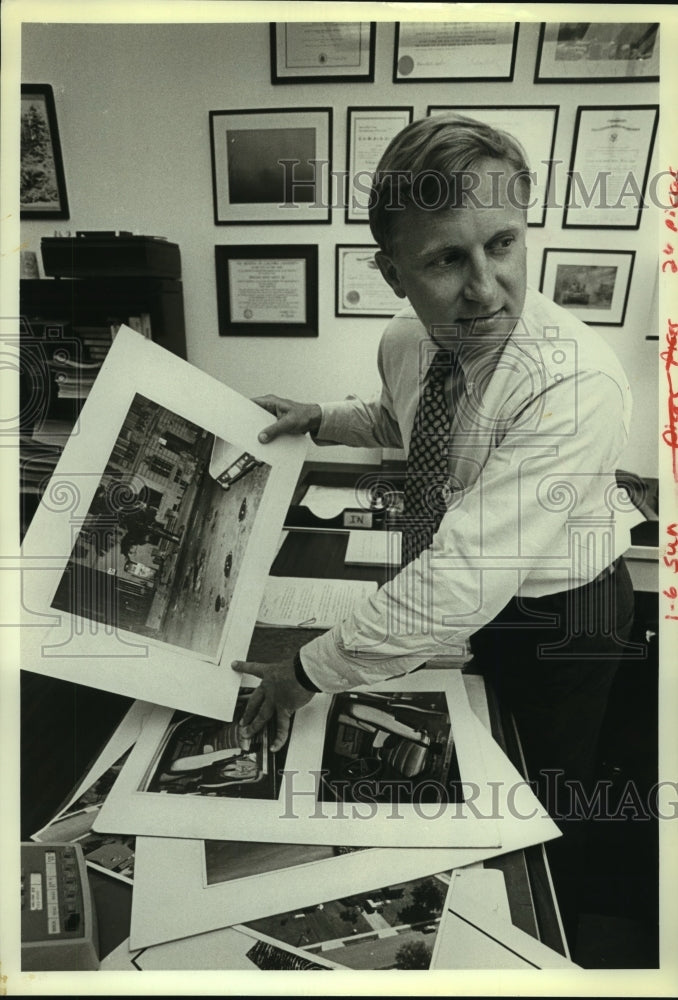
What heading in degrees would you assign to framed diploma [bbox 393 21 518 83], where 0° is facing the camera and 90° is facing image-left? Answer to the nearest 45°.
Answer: approximately 0°
